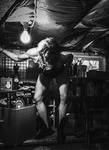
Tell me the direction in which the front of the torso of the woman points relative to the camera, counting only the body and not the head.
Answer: toward the camera
